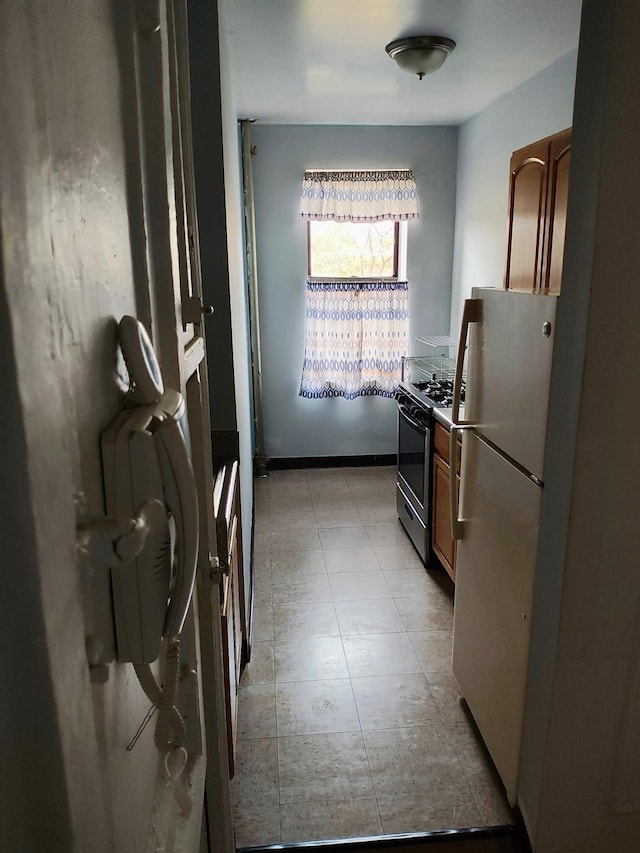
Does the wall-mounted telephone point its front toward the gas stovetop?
no

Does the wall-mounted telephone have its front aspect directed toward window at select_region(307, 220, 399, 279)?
no

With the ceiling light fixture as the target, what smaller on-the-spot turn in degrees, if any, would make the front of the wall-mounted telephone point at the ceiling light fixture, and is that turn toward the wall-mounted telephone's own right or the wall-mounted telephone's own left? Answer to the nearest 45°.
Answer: approximately 45° to the wall-mounted telephone's own left

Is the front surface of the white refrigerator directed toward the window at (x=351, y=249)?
no

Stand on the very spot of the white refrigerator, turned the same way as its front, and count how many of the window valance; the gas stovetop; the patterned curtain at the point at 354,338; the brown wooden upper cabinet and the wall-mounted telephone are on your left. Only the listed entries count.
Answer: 1

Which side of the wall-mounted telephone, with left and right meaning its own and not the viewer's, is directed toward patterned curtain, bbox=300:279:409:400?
left

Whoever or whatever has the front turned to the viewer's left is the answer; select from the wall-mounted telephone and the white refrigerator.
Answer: the white refrigerator

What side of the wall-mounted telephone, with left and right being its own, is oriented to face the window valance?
left

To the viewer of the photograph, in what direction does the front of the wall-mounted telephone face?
facing to the right of the viewer

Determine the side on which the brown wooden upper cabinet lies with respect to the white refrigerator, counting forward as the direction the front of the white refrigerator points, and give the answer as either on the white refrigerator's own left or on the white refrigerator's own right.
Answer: on the white refrigerator's own right

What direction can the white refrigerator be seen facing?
to the viewer's left

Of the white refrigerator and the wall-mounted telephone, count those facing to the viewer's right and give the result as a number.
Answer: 1
